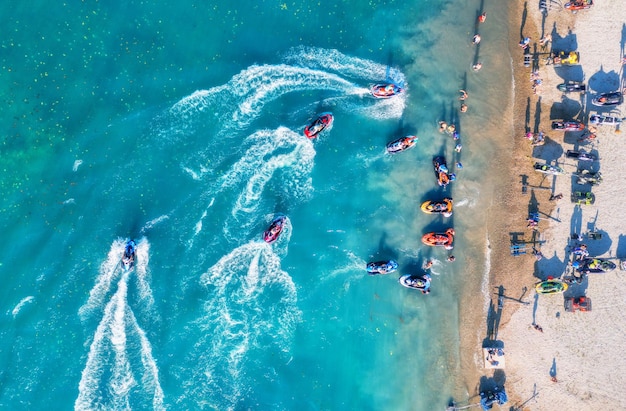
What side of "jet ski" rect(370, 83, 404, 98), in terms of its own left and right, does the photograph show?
right

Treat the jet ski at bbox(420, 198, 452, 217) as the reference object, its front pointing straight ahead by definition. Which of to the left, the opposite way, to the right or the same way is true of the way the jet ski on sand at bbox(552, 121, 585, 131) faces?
the opposite way

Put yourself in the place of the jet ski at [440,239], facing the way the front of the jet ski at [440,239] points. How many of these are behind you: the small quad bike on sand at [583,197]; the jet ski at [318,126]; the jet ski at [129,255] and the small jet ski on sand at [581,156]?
2

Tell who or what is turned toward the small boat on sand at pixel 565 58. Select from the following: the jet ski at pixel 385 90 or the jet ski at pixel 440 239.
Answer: the jet ski at pixel 385 90
